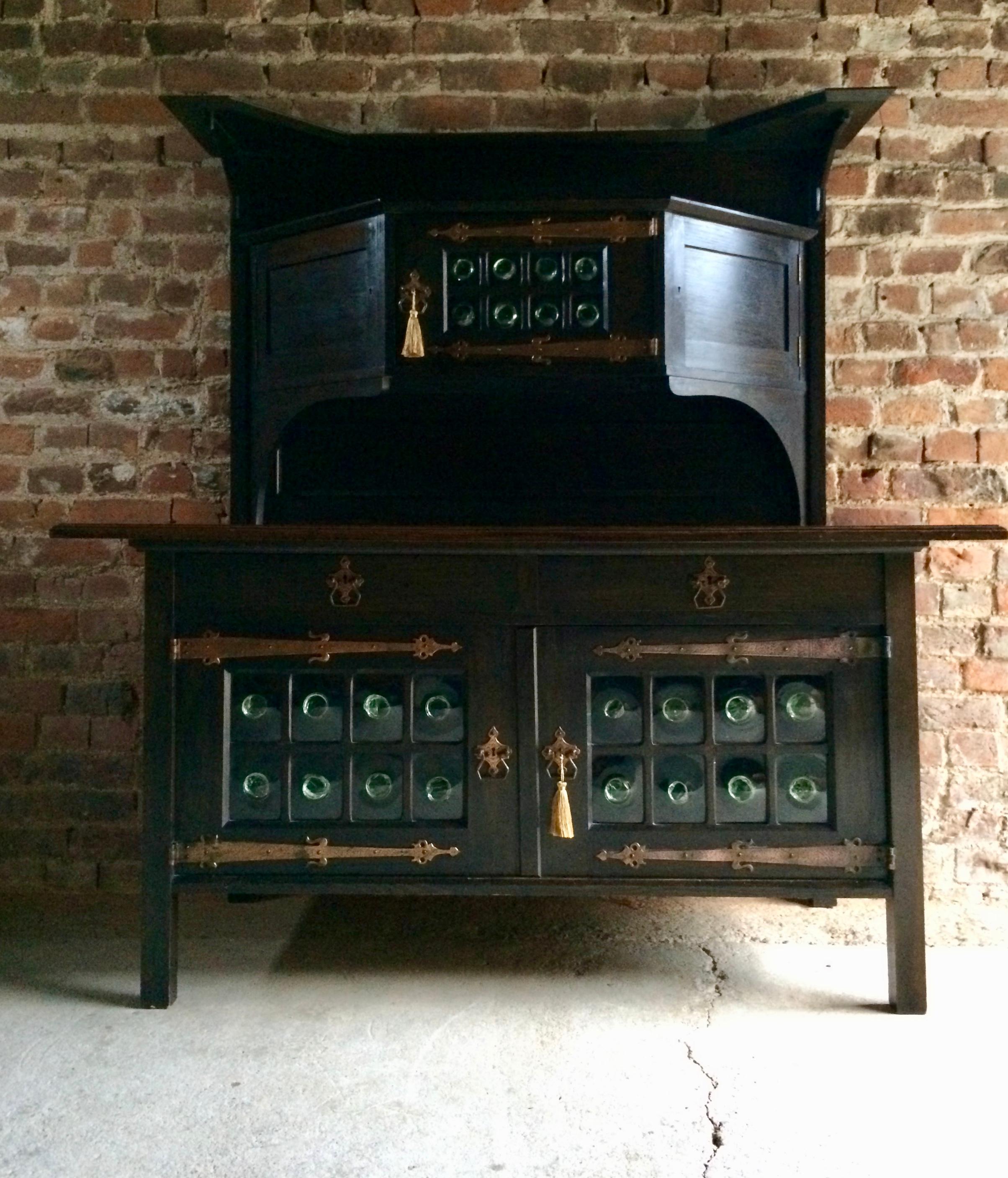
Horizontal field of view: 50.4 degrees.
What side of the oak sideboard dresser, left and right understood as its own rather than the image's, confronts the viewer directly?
front
